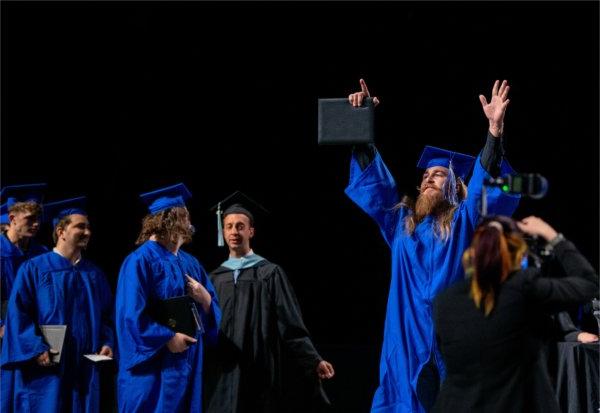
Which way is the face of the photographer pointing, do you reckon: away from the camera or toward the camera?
away from the camera

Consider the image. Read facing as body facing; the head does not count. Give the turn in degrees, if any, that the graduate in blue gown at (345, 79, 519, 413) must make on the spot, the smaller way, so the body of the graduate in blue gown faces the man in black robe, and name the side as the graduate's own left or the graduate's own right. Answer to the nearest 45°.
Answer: approximately 90° to the graduate's own right

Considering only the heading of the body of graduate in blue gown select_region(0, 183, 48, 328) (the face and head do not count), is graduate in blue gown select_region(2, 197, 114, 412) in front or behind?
in front

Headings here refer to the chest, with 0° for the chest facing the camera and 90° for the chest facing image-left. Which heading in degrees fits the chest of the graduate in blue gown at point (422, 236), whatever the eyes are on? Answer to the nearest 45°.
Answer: approximately 45°

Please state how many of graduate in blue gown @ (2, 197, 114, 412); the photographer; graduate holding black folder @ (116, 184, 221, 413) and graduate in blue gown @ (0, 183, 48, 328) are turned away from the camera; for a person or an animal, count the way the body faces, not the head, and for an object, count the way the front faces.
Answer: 1

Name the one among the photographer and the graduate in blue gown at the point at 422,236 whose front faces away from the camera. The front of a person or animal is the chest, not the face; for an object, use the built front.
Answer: the photographer

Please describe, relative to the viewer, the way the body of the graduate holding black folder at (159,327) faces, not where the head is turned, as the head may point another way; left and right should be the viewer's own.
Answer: facing the viewer and to the right of the viewer

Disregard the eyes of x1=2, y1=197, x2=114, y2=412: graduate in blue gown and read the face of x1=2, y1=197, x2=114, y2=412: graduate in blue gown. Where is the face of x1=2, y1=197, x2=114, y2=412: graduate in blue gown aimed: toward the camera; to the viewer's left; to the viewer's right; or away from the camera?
to the viewer's right

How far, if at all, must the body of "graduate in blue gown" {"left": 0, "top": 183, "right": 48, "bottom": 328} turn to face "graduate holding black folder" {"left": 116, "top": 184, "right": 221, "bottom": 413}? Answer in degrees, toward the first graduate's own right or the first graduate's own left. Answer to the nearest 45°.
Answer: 0° — they already face them

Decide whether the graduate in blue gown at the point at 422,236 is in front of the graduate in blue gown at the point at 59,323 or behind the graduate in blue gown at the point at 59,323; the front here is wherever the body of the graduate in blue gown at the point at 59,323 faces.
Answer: in front

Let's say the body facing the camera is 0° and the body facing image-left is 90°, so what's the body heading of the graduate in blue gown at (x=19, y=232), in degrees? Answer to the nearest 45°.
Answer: approximately 315°

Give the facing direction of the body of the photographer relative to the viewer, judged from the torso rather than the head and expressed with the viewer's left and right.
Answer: facing away from the viewer

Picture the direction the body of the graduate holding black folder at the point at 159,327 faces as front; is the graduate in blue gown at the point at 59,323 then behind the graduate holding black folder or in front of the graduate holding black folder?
behind
